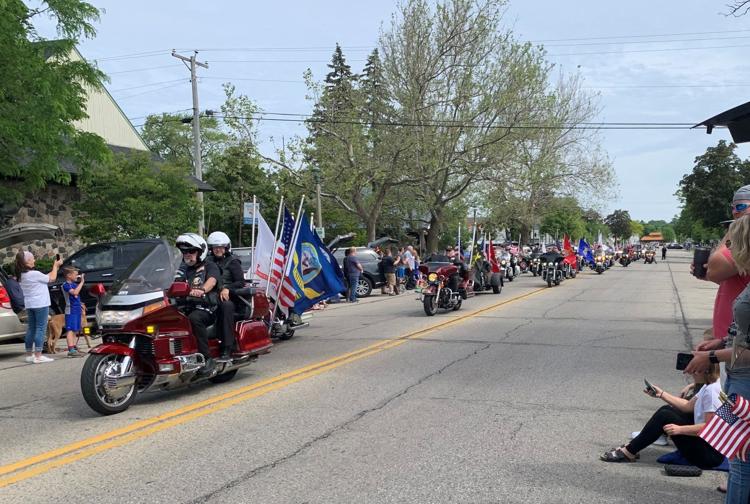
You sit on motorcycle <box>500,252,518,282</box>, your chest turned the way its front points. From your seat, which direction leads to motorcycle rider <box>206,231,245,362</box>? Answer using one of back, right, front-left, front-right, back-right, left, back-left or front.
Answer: front-left

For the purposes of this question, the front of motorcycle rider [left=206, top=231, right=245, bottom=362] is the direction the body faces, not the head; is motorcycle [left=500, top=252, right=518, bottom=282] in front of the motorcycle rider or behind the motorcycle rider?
behind

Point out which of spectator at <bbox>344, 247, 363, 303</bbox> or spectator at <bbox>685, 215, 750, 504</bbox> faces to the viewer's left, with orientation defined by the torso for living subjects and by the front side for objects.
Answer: spectator at <bbox>685, 215, 750, 504</bbox>

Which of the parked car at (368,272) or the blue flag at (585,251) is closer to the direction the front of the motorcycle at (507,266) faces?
the parked car

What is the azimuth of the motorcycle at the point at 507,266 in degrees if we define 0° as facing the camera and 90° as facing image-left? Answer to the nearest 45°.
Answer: approximately 45°

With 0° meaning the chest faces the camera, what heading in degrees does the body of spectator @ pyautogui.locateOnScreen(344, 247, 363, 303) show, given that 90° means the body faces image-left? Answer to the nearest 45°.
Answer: approximately 270°

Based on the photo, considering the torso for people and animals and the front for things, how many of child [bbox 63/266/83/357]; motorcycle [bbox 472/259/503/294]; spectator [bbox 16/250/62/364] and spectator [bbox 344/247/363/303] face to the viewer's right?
3

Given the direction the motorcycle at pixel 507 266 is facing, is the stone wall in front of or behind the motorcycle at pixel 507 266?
in front

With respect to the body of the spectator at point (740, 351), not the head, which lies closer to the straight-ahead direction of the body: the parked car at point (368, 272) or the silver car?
the silver car

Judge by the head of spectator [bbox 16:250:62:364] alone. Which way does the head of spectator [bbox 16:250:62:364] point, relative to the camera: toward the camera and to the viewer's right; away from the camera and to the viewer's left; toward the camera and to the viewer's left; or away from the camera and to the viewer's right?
away from the camera and to the viewer's right

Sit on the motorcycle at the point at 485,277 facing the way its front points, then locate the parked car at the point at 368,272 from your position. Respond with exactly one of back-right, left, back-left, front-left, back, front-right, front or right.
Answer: front-right

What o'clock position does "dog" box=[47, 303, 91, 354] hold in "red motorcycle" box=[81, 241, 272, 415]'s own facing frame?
The dog is roughly at 4 o'clock from the red motorcycle.

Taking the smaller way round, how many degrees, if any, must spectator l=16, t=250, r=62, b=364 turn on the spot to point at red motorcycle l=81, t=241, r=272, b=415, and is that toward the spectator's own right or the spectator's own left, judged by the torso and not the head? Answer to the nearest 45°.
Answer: approximately 90° to the spectator's own right

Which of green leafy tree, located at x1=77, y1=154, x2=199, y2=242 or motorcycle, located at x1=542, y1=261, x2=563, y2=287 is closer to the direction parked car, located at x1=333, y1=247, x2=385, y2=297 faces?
the green leafy tree

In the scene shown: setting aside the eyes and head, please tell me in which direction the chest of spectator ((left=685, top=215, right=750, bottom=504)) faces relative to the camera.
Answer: to the viewer's left

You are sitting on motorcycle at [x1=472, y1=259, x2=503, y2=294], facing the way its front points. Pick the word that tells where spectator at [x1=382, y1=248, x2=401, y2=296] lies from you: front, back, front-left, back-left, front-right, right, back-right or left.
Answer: front-right

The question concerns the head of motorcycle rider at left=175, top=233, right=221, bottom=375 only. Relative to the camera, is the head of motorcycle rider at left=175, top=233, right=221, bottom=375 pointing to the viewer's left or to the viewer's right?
to the viewer's left

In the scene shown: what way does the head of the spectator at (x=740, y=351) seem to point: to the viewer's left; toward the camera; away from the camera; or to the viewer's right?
to the viewer's left

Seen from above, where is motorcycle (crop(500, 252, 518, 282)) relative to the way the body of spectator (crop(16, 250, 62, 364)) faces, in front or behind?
in front
